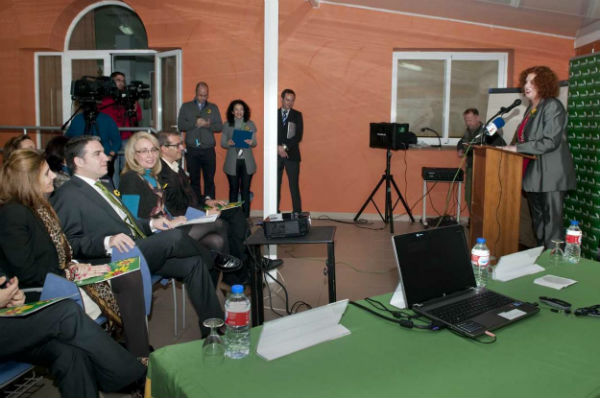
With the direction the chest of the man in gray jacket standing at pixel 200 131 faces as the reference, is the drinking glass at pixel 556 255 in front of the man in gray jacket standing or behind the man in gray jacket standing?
in front

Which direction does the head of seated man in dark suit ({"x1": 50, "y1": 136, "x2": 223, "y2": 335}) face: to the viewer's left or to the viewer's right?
to the viewer's right

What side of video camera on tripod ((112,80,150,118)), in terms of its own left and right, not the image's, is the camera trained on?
right

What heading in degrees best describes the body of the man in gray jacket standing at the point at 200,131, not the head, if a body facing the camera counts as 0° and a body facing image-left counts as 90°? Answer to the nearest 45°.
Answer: approximately 0°

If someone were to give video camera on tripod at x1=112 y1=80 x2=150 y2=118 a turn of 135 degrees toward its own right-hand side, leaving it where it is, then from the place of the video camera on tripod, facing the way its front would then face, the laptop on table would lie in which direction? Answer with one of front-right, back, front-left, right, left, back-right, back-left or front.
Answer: front-left

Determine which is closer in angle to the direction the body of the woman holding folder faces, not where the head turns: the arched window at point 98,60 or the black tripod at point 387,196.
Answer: the black tripod

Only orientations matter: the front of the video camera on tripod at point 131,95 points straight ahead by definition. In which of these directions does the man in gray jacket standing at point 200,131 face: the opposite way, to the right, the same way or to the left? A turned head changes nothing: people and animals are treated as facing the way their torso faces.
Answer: to the right

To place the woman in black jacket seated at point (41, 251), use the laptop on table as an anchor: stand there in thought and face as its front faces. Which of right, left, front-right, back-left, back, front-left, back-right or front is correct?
back-right

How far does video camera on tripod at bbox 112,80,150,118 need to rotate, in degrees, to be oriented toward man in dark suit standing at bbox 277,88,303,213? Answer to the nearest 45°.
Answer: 0° — it already faces them

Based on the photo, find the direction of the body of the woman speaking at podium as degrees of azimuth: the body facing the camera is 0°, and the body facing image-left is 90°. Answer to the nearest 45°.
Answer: approximately 90°

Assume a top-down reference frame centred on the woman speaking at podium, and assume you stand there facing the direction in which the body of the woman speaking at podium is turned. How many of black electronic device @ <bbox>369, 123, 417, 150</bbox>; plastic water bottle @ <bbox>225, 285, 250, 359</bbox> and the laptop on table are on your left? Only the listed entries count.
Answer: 2

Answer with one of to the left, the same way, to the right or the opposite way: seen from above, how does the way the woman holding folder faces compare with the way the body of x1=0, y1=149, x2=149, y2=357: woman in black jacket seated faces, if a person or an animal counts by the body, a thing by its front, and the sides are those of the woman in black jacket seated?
to the right

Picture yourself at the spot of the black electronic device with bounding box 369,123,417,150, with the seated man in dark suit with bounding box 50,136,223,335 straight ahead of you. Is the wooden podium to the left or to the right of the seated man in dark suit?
left

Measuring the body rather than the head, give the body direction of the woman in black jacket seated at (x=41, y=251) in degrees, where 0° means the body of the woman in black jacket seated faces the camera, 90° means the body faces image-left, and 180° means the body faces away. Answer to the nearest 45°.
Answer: approximately 270°

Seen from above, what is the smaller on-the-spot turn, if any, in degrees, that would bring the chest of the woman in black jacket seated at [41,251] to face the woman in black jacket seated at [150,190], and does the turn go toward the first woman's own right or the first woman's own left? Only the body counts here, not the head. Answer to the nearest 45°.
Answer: approximately 45° to the first woman's own left

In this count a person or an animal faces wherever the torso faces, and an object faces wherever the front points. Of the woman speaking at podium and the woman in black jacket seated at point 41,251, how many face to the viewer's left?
1
